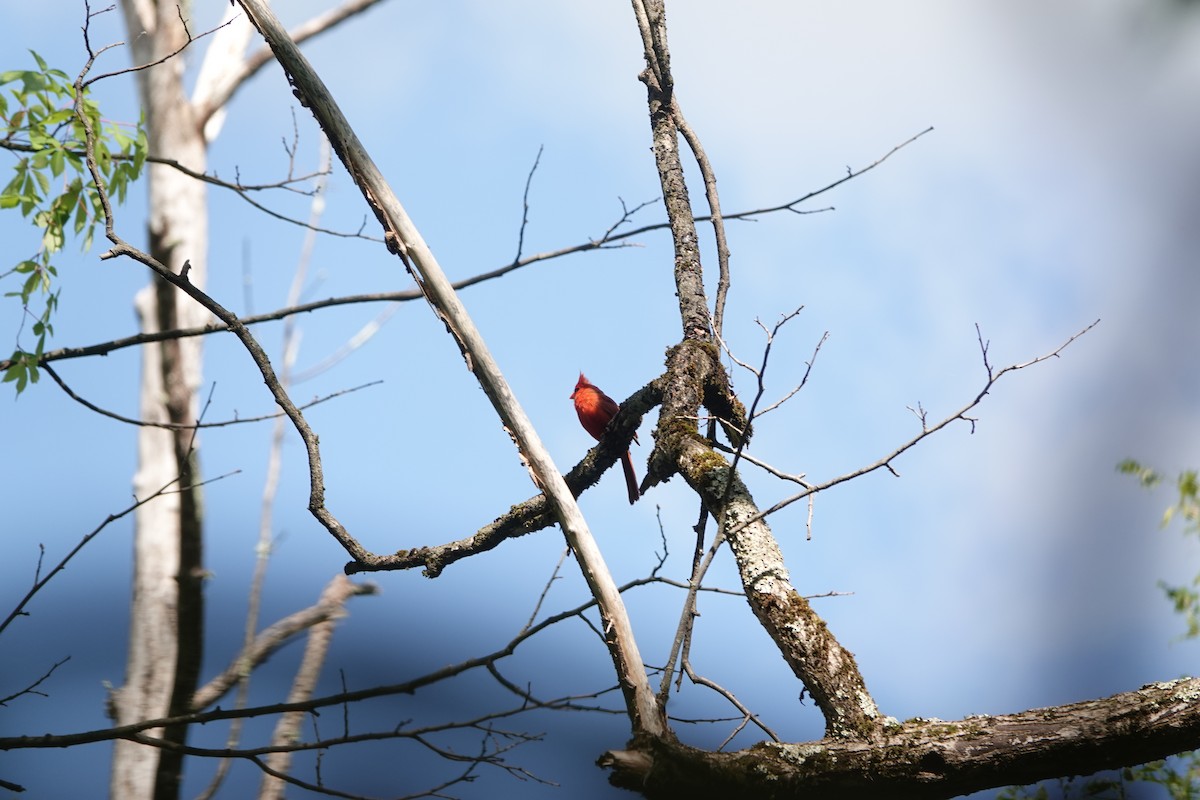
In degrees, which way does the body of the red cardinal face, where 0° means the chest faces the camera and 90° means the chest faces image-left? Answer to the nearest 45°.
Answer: approximately 90°
